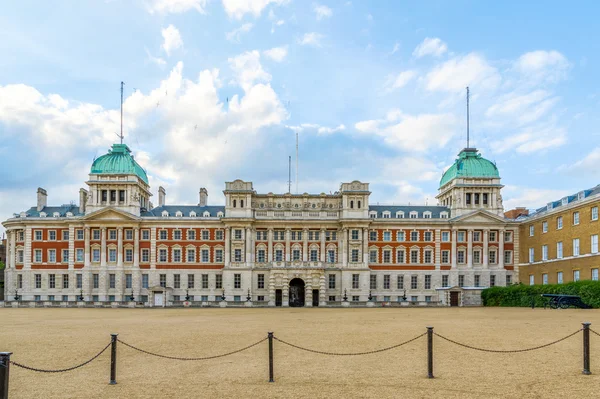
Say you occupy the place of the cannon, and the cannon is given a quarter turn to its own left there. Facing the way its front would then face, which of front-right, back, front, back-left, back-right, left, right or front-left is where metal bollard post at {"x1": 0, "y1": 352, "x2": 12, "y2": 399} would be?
front

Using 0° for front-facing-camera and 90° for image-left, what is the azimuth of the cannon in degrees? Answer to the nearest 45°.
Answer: approximately 90°
